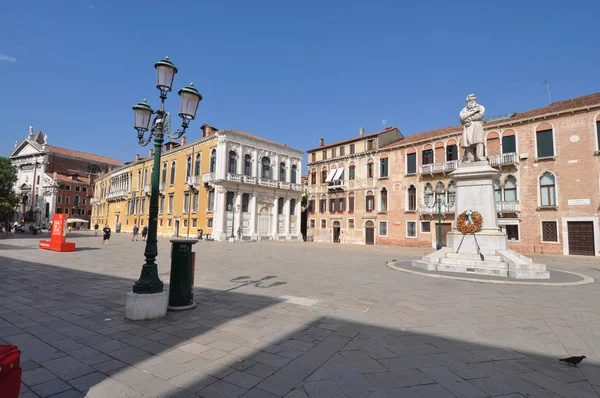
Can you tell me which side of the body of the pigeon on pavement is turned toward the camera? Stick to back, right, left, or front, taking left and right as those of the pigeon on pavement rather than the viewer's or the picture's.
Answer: right

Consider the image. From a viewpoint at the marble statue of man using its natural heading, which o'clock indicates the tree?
The tree is roughly at 3 o'clock from the marble statue of man.

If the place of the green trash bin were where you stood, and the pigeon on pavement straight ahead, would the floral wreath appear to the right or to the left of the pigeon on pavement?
left

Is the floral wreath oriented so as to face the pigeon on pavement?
yes

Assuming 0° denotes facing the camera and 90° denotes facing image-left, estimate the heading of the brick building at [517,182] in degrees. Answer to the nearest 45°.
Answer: approximately 45°

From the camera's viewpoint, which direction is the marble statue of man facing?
toward the camera

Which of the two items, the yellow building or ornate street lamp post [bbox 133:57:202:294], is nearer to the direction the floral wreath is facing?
the ornate street lamp post

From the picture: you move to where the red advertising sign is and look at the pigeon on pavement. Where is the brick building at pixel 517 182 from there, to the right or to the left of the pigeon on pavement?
left

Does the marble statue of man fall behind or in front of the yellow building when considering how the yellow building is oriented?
in front

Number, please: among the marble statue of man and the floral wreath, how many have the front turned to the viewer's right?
0

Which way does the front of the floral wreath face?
toward the camera

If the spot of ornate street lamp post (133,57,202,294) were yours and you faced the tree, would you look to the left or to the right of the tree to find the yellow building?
right

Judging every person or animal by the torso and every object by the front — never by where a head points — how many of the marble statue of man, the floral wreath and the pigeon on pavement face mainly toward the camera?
2
